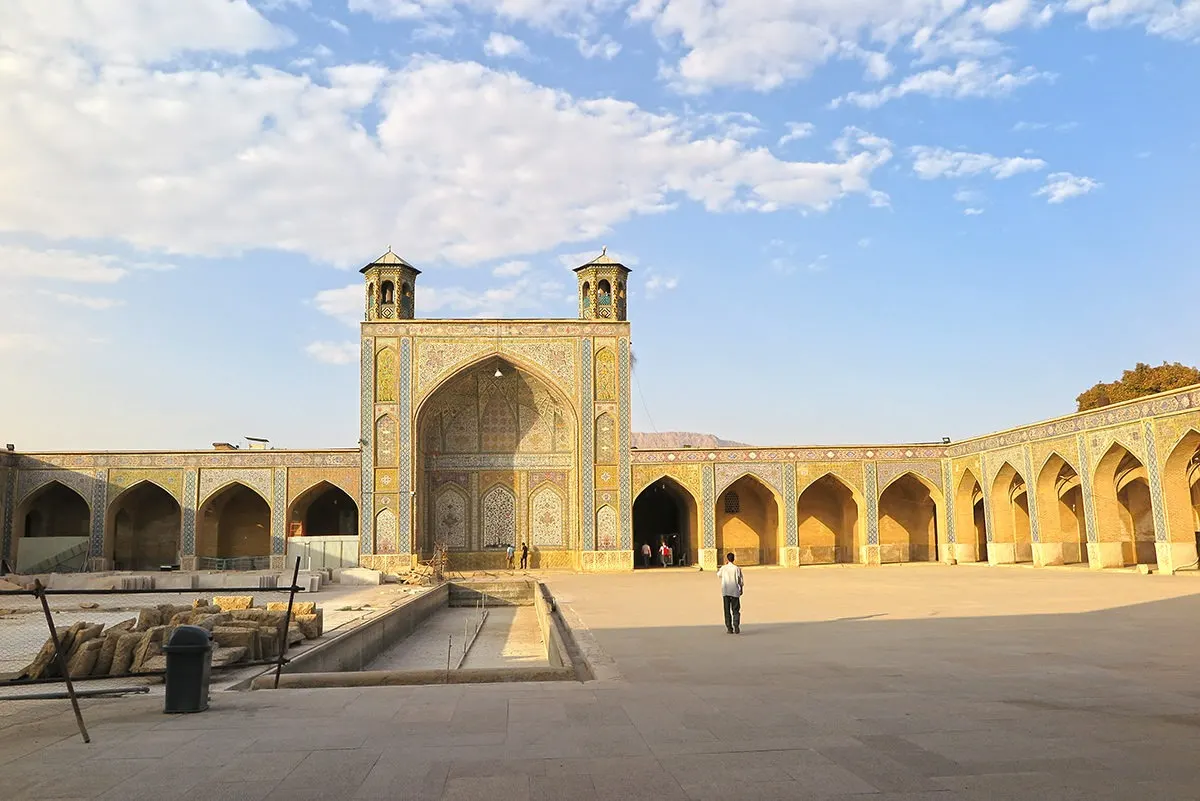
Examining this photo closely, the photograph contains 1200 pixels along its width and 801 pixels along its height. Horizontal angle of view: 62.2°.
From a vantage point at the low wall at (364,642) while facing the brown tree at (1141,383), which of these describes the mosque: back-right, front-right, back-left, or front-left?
front-left

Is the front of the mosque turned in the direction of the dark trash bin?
yes

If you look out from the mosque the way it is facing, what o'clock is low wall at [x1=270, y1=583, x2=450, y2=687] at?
The low wall is roughly at 12 o'clock from the mosque.

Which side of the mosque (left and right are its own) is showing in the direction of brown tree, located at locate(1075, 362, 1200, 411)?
left

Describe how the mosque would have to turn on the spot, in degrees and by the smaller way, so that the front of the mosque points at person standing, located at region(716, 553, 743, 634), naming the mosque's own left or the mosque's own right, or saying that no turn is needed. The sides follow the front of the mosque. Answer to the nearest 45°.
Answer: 0° — it already faces them

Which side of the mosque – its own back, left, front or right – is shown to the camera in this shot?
front
